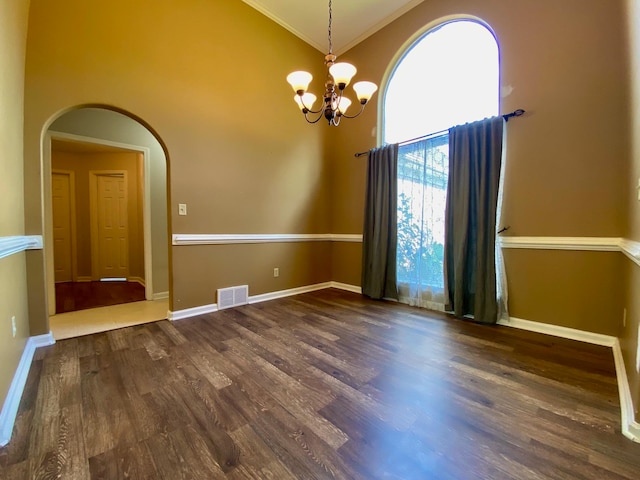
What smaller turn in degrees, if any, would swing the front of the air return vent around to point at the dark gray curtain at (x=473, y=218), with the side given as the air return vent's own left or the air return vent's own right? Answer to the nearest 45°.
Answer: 0° — it already faces it

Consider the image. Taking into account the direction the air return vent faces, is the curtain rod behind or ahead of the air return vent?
ahead

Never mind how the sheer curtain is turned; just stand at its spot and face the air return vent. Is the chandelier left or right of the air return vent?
left

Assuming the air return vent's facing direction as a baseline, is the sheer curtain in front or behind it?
in front

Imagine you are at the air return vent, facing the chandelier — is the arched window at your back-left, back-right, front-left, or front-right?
front-left

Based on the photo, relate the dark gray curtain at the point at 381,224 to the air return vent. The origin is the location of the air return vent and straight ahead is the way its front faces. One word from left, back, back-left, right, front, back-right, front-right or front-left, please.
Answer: front-left

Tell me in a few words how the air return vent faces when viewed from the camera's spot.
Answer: facing the viewer and to the right of the viewer

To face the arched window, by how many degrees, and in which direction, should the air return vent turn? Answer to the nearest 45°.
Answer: approximately 45° to its left
